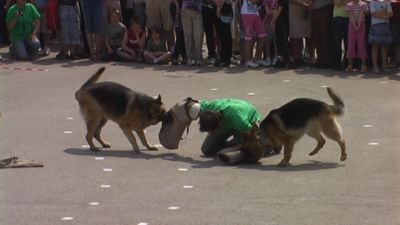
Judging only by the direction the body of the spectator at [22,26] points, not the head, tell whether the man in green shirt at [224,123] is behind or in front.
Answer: in front

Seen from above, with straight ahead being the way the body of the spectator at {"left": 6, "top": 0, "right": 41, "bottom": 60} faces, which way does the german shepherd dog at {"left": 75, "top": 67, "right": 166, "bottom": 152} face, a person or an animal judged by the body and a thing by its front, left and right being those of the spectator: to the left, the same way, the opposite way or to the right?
to the left

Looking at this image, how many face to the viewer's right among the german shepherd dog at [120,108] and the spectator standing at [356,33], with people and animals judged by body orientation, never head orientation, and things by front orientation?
1

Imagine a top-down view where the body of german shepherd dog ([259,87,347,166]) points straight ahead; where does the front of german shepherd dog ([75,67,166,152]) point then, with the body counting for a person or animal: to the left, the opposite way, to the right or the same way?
the opposite way

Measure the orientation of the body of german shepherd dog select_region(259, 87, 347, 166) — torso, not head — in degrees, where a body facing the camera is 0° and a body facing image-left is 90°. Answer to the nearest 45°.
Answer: approximately 90°

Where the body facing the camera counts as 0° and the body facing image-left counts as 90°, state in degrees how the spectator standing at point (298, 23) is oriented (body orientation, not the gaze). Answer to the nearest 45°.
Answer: approximately 45°

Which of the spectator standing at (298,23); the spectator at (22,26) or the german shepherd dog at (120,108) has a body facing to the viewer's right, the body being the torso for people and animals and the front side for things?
the german shepherd dog
